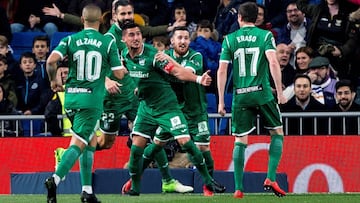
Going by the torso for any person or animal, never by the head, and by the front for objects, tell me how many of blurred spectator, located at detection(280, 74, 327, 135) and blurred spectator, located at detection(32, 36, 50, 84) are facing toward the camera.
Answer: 2

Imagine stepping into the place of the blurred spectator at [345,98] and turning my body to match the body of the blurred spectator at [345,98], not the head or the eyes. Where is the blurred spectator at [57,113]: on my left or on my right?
on my right

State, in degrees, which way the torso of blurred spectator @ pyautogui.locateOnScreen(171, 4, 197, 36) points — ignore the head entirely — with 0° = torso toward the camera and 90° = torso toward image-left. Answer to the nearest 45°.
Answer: approximately 0°

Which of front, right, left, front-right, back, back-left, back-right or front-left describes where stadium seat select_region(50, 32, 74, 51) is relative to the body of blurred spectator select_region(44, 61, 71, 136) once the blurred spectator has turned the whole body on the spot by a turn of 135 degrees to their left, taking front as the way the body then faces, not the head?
front

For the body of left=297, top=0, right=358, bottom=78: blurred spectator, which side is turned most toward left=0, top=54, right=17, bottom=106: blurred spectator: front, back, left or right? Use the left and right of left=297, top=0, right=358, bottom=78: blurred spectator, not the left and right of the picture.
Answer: right

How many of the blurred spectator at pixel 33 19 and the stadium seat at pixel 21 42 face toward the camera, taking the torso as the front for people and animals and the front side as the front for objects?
2

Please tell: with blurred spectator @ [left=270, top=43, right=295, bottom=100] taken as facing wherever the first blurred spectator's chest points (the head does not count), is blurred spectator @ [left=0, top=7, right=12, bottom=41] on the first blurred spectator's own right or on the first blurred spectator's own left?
on the first blurred spectator's own right
